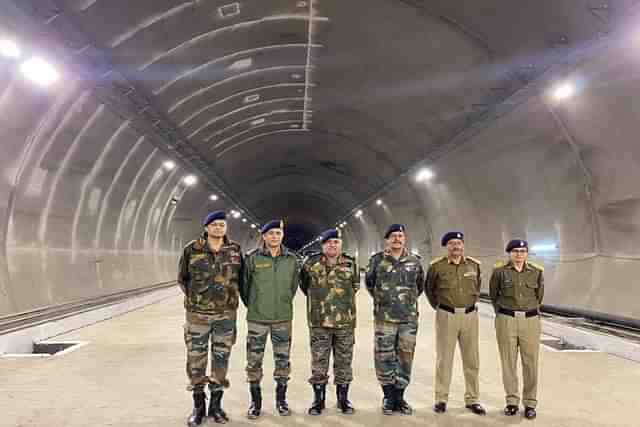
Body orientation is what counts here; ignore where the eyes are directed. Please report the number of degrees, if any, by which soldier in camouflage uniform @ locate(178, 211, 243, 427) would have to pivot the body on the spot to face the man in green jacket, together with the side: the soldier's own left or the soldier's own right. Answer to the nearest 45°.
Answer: approximately 90° to the soldier's own left

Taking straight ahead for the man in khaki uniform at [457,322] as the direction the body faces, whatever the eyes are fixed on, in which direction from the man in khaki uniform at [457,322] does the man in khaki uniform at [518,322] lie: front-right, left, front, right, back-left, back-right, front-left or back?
left

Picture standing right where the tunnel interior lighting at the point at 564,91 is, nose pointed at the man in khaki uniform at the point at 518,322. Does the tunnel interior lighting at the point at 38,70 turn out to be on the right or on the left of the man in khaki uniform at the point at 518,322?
right

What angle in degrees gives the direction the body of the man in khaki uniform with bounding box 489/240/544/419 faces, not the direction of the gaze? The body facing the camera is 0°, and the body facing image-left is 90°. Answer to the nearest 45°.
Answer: approximately 0°

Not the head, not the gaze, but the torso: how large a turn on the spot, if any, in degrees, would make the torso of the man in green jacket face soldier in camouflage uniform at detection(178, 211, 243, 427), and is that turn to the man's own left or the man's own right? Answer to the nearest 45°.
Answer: approximately 90° to the man's own right

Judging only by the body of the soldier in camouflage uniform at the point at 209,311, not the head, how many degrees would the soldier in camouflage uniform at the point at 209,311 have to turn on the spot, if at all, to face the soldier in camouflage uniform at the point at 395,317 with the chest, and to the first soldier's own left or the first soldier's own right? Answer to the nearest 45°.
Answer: approximately 90° to the first soldier's own left

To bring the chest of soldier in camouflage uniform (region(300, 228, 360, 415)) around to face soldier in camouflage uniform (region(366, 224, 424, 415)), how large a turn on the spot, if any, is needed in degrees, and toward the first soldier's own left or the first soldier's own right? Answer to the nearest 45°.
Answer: approximately 90° to the first soldier's own left

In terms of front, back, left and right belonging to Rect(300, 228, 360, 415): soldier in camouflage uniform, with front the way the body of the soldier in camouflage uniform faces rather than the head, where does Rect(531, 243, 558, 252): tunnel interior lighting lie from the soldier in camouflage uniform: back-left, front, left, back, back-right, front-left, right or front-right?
back-left

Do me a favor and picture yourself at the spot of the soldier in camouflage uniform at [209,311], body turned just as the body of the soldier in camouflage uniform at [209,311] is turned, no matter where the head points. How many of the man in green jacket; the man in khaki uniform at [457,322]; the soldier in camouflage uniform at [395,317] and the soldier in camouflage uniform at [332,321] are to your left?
4

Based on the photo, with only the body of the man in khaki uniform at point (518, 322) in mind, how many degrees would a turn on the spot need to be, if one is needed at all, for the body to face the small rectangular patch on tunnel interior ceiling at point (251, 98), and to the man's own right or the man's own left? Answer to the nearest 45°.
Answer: approximately 135° to the man's own right

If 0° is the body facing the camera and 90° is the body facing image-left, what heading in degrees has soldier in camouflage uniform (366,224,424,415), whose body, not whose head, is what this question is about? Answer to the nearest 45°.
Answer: approximately 0°

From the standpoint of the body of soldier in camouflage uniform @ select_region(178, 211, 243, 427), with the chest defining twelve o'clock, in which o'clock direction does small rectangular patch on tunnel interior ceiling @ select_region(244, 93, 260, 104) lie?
The small rectangular patch on tunnel interior ceiling is roughly at 6 o'clock from the soldier in camouflage uniform.

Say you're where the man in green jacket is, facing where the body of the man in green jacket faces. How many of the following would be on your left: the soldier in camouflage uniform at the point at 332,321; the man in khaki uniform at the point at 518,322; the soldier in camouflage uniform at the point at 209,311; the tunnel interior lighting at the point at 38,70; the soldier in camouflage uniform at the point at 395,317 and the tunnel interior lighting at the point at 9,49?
3

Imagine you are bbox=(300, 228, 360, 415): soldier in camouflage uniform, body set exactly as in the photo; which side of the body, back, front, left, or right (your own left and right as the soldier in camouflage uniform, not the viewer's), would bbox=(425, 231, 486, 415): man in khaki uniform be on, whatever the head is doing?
left
